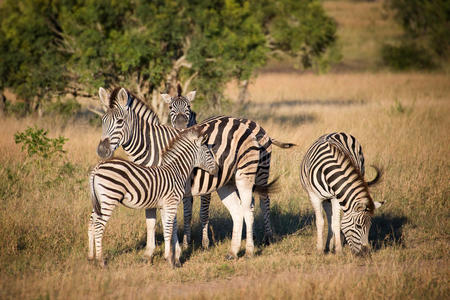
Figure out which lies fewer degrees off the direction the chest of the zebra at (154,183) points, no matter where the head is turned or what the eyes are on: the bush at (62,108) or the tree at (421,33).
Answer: the tree

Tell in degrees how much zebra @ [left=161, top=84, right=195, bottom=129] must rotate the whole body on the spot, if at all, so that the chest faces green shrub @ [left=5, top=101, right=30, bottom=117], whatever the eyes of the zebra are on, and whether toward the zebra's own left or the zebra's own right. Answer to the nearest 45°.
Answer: approximately 135° to the zebra's own right

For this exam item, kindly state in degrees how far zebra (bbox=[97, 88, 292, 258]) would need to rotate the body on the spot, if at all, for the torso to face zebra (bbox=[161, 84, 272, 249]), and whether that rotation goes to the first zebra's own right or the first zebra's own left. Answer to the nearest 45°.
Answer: approximately 90° to the first zebra's own right

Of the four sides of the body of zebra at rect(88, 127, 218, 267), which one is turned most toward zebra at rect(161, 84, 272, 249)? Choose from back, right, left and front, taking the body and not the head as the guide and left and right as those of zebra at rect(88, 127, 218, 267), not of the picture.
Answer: left

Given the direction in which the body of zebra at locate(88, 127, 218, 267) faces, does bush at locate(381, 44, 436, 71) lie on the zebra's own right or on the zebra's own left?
on the zebra's own left

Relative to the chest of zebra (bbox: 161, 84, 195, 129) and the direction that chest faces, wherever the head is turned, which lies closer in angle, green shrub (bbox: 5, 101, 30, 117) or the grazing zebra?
the grazing zebra

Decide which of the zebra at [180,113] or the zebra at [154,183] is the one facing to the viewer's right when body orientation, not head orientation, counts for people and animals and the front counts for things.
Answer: the zebra at [154,183]

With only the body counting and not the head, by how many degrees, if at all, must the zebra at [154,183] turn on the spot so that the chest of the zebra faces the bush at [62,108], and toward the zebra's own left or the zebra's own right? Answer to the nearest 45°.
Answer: approximately 90° to the zebra's own left

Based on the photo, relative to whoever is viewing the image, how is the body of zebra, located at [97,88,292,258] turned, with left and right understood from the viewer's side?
facing to the left of the viewer

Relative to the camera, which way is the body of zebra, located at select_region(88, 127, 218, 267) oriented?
to the viewer's right
